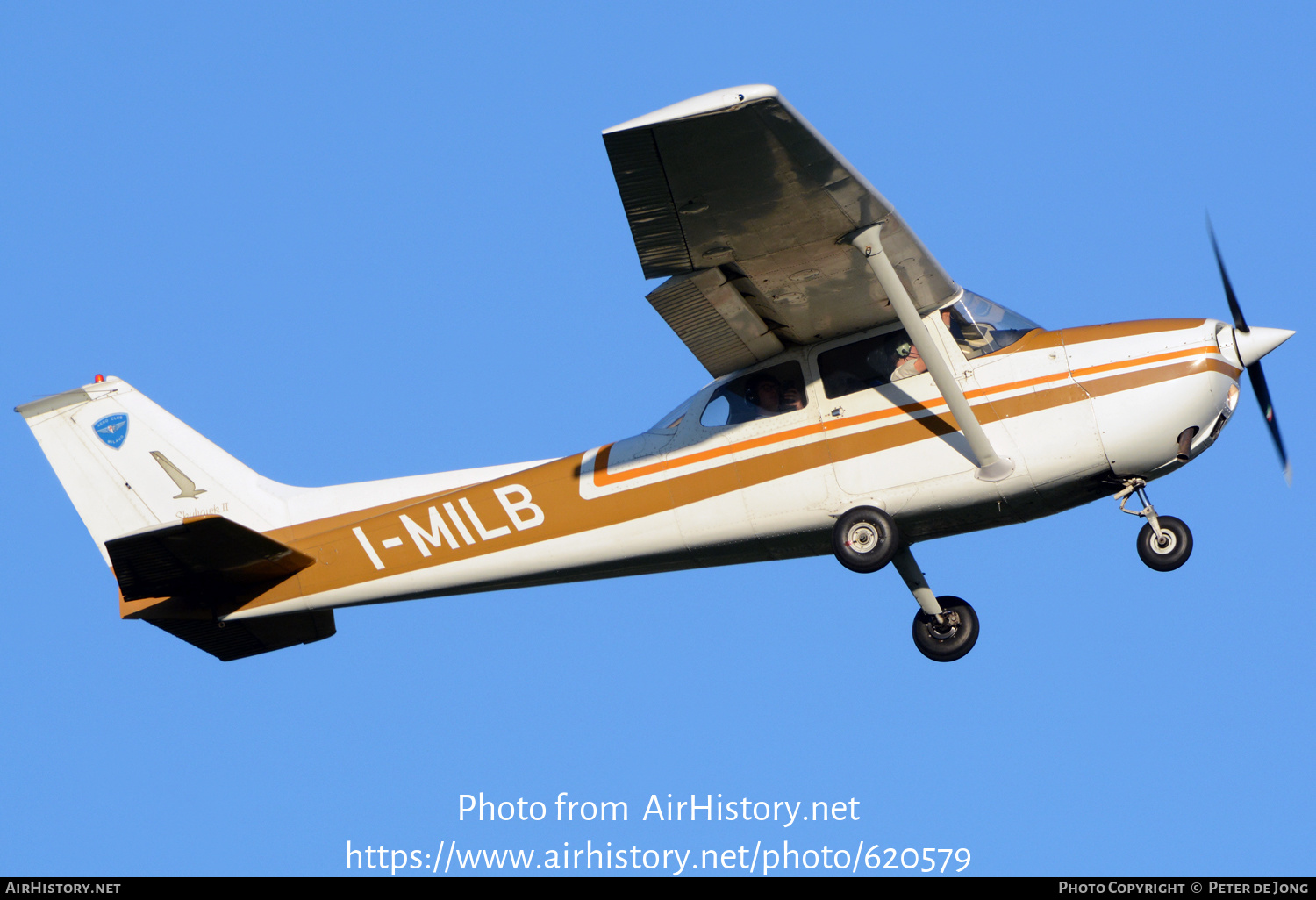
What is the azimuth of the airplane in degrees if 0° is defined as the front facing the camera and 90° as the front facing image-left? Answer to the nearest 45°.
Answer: approximately 270°

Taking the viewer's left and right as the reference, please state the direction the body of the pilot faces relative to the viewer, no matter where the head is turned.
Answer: facing to the right of the viewer

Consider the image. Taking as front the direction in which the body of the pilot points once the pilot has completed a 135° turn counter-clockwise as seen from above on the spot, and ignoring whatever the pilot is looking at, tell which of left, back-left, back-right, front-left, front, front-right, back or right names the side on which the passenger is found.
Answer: front-left
